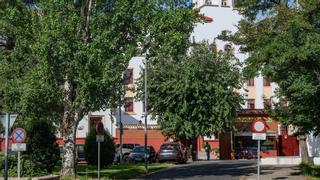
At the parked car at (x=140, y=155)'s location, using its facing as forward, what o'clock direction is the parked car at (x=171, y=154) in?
the parked car at (x=171, y=154) is roughly at 9 o'clock from the parked car at (x=140, y=155).

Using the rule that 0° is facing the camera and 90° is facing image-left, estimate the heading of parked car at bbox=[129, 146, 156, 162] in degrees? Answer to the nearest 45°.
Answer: approximately 45°

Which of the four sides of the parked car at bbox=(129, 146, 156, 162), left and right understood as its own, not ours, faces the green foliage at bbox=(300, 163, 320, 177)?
left

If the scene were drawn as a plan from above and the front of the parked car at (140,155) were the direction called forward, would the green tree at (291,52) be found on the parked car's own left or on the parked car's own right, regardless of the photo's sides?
on the parked car's own left
